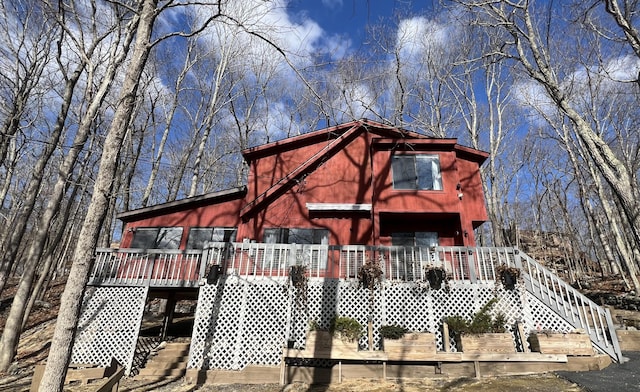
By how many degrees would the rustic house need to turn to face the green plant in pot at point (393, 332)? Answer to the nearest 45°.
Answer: approximately 45° to its left

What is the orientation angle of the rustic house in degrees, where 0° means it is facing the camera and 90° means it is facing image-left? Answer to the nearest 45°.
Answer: approximately 0°

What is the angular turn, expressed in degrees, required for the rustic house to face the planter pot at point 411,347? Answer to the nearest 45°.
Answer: approximately 45° to its left
